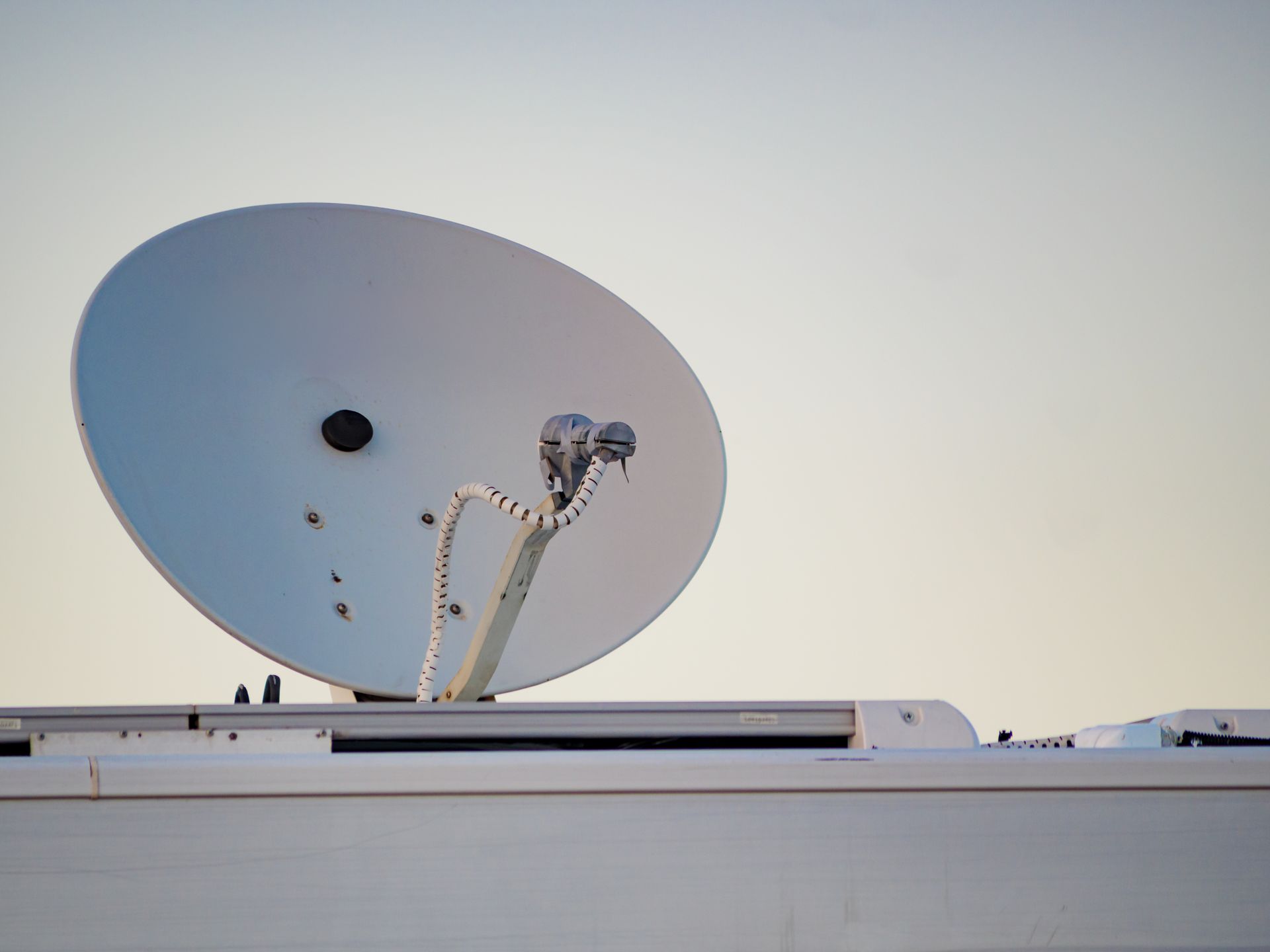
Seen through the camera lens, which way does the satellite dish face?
facing the viewer and to the right of the viewer
